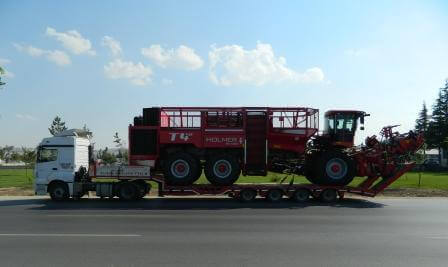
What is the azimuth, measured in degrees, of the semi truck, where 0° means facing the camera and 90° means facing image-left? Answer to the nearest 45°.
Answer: approximately 90°
